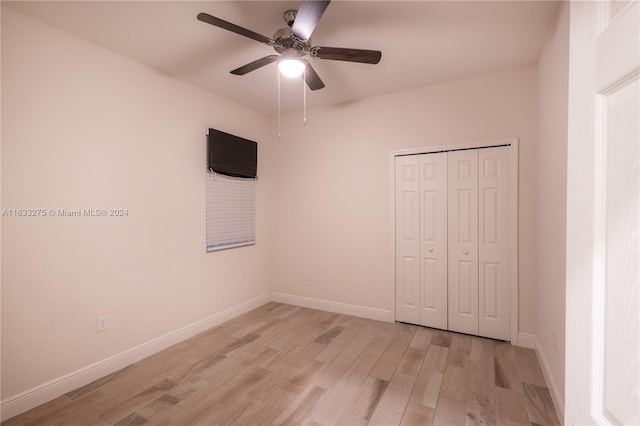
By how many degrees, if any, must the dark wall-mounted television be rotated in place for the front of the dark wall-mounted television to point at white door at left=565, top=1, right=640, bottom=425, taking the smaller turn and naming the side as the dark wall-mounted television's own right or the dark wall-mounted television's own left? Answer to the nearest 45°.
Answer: approximately 45° to the dark wall-mounted television's own right

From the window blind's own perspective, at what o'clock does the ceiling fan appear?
The ceiling fan is roughly at 1 o'clock from the window blind.

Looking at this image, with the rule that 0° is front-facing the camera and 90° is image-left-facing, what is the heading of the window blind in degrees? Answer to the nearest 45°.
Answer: approximately 315°

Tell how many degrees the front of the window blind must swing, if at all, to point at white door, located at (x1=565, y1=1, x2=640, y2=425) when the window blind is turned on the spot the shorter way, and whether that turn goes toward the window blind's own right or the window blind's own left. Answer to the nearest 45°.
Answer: approximately 45° to the window blind's own right
